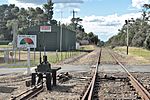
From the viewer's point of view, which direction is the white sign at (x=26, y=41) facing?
toward the camera
